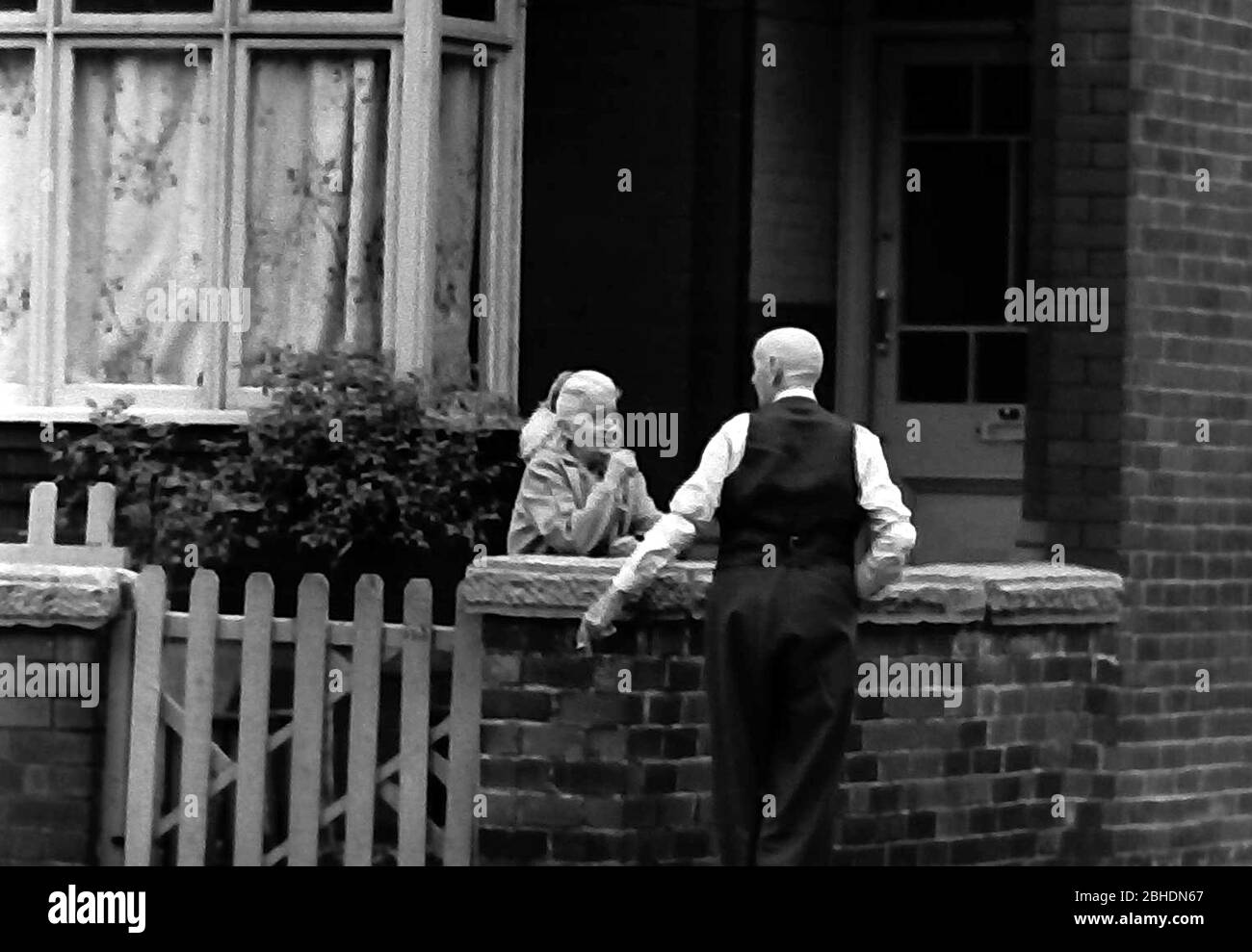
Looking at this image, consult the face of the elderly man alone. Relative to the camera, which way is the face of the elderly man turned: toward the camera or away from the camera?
away from the camera

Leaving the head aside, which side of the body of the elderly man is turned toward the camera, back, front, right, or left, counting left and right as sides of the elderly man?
back

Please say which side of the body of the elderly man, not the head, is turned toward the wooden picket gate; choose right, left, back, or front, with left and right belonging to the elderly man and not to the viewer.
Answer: left

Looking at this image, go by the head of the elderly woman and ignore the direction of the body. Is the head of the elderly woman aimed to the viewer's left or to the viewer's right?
to the viewer's right

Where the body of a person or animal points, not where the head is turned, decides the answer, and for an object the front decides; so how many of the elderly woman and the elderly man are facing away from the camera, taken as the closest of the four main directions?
1

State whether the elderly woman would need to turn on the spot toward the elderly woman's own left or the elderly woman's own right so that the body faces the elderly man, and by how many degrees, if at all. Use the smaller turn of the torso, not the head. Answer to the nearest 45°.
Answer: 0° — they already face them

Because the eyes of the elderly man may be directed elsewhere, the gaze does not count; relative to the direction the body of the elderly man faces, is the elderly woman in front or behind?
in front

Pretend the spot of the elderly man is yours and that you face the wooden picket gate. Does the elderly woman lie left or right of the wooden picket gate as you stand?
right

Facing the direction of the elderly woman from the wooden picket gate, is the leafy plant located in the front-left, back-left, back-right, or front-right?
front-left

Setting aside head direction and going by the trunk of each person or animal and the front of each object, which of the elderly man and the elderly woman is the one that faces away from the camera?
the elderly man

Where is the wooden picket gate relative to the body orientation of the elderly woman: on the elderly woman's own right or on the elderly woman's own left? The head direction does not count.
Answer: on the elderly woman's own right

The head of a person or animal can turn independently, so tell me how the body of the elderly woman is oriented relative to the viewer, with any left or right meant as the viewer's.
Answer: facing the viewer and to the right of the viewer

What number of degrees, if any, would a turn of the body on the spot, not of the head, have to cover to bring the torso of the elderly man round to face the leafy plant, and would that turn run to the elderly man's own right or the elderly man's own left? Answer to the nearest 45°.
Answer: approximately 45° to the elderly man's own left
